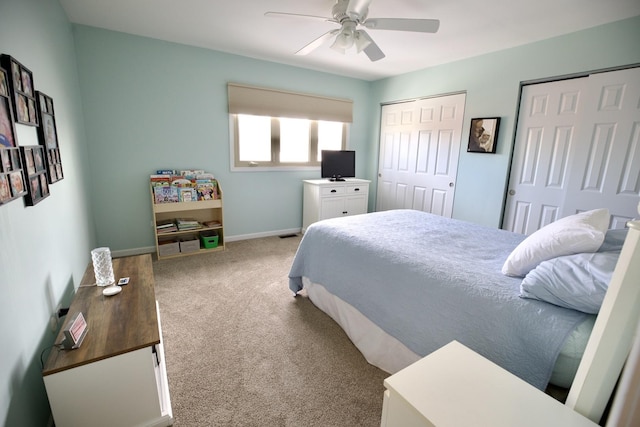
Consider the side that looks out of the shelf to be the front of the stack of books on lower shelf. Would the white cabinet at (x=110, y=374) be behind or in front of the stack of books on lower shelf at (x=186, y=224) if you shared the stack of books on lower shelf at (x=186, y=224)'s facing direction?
in front

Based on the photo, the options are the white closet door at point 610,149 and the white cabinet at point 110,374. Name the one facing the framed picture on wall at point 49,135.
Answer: the white closet door

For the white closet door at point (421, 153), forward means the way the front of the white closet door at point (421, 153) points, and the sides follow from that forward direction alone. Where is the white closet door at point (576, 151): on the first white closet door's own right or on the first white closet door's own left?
on the first white closet door's own left

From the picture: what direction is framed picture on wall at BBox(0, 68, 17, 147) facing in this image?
to the viewer's right

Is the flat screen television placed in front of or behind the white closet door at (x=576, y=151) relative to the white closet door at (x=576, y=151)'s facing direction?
in front

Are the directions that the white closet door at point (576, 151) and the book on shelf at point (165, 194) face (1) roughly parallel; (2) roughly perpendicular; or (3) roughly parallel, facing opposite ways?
roughly perpendicular

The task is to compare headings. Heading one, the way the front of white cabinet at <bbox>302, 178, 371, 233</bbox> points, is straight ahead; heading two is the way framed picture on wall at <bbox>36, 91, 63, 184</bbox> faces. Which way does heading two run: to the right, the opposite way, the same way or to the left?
to the left

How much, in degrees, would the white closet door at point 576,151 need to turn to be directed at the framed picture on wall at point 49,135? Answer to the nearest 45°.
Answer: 0° — it already faces it

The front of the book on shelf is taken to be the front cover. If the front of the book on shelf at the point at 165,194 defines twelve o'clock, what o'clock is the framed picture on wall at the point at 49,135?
The framed picture on wall is roughly at 1 o'clock from the book on shelf.

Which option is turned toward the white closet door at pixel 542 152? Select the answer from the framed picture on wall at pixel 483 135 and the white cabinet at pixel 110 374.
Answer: the white cabinet

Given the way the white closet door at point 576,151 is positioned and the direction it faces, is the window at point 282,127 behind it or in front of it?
in front

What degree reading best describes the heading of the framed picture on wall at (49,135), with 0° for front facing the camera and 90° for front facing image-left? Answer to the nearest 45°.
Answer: approximately 270°

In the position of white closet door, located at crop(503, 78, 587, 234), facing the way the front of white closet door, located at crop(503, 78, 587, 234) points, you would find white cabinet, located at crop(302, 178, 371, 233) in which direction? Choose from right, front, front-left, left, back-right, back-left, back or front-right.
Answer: front-right

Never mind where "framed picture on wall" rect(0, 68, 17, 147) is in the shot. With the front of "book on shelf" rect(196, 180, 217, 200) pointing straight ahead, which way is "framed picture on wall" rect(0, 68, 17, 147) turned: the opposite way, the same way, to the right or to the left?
to the left
